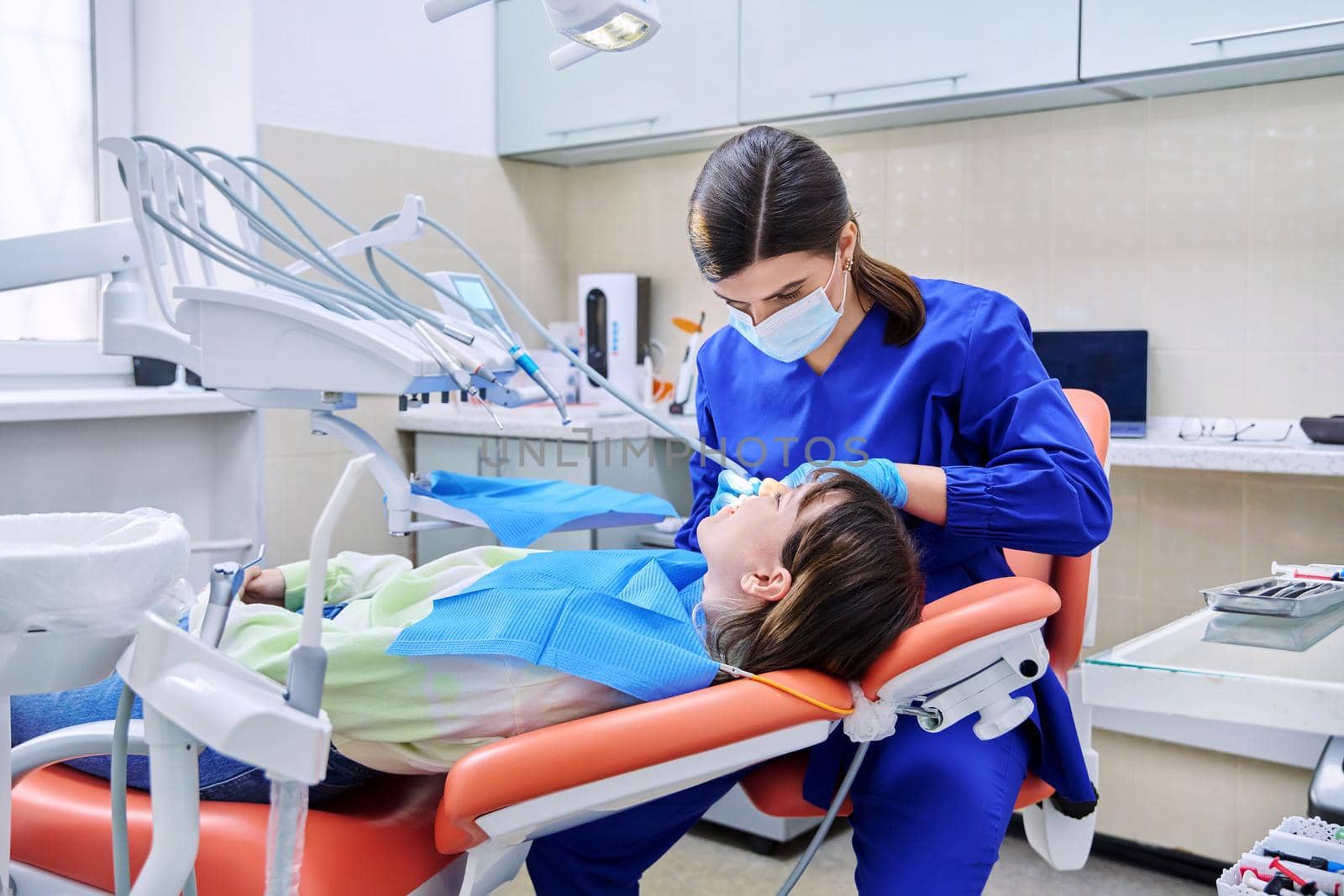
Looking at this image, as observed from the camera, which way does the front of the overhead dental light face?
facing the viewer and to the right of the viewer

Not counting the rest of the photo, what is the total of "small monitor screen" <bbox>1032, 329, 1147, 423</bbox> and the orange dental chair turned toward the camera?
1

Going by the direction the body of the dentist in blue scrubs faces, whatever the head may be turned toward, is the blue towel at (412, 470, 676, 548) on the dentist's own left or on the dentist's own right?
on the dentist's own right

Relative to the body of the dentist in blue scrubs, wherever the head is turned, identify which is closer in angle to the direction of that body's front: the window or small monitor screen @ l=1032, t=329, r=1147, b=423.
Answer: the window

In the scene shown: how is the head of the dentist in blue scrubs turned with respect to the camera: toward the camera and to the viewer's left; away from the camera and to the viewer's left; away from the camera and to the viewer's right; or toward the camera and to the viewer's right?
toward the camera and to the viewer's left

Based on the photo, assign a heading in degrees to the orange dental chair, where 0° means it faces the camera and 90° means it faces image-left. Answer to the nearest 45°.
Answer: approximately 90°

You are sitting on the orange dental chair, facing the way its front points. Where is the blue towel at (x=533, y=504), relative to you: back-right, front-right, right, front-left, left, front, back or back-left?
right

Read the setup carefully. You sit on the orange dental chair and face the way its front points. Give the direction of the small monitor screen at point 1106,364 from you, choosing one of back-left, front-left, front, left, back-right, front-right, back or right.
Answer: back-right

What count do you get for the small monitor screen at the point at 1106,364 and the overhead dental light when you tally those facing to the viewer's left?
0

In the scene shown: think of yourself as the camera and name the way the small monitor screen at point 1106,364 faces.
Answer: facing the viewer

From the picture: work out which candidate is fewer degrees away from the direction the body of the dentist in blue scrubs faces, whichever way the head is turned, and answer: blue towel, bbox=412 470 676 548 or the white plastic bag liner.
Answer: the white plastic bag liner

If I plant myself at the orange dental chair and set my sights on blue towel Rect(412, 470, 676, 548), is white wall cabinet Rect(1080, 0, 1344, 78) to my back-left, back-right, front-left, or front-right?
front-right

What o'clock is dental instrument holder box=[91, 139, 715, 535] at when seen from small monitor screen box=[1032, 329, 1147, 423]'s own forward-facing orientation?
The dental instrument holder is roughly at 1 o'clock from the small monitor screen.

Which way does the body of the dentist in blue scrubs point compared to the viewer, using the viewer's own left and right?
facing the viewer and to the left of the viewer

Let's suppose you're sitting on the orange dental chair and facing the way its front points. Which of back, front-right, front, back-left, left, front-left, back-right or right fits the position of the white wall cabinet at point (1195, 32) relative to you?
back-right
